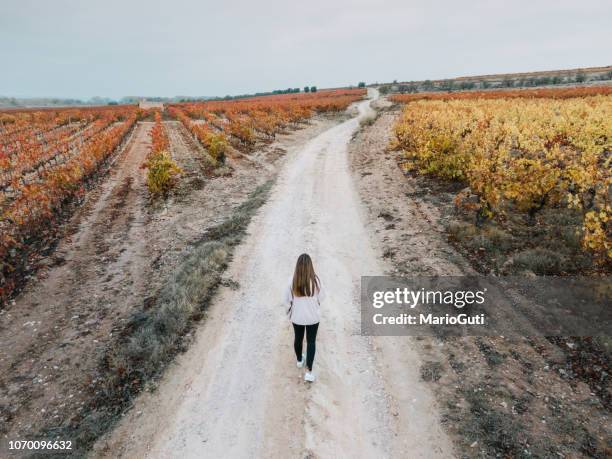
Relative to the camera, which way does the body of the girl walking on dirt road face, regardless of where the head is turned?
away from the camera

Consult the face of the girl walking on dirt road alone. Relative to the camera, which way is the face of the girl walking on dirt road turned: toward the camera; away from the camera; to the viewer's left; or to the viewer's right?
away from the camera
